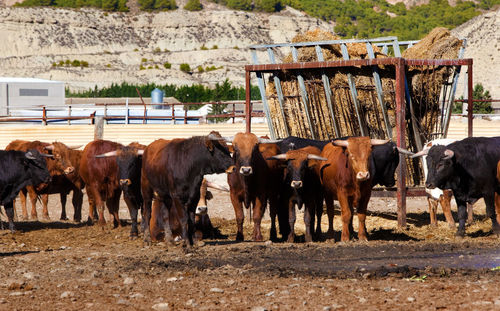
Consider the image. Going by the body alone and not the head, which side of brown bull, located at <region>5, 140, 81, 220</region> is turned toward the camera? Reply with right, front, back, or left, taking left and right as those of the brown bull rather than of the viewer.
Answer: right

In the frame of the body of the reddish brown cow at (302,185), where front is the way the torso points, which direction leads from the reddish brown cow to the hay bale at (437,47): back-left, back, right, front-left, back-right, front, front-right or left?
back-left

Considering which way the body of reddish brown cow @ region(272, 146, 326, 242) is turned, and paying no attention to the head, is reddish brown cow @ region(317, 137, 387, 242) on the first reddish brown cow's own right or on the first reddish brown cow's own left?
on the first reddish brown cow's own left

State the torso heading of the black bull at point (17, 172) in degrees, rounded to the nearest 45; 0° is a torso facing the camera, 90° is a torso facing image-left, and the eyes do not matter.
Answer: approximately 270°

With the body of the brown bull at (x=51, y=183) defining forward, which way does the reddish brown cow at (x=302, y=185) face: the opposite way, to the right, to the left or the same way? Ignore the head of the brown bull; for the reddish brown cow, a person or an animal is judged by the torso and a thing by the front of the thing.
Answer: to the right

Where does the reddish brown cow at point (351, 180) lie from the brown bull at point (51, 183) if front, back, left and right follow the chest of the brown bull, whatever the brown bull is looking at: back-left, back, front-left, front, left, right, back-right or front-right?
front-right

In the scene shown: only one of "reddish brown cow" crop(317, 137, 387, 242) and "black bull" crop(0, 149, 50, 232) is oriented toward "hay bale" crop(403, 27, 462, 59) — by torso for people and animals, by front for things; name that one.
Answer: the black bull

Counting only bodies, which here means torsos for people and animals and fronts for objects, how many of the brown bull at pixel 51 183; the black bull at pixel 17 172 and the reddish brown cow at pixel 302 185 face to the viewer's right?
2

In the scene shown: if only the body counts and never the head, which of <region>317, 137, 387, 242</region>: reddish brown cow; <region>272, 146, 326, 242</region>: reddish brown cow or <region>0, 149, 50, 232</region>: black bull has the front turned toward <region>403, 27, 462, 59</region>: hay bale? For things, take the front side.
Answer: the black bull
